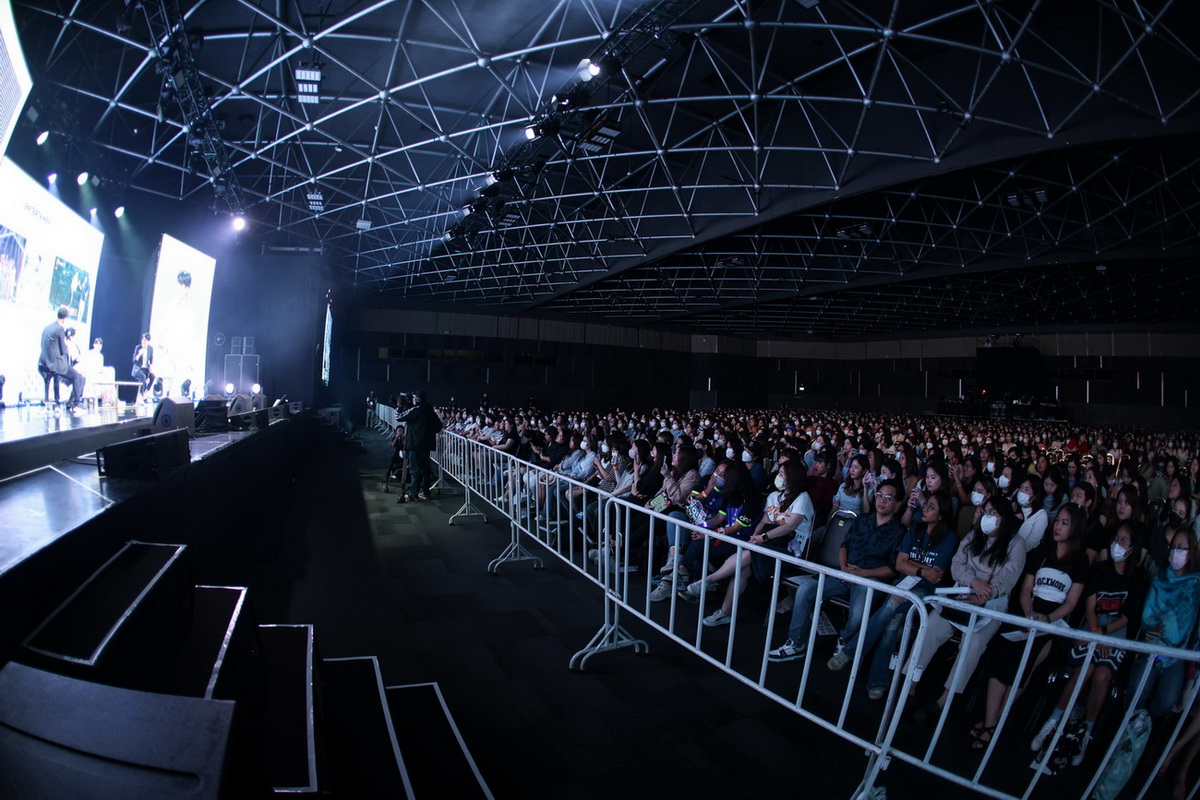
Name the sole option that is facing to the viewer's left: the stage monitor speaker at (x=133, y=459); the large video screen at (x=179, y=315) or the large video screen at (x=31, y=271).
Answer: the stage monitor speaker

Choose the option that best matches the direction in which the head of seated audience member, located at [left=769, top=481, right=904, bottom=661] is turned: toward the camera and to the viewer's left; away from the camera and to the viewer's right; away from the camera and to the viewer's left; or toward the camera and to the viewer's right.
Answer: toward the camera and to the viewer's left

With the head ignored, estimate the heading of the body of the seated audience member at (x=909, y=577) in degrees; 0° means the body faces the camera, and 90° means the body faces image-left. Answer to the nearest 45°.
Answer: approximately 45°

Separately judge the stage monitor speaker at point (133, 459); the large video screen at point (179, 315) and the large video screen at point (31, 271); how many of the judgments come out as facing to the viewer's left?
1

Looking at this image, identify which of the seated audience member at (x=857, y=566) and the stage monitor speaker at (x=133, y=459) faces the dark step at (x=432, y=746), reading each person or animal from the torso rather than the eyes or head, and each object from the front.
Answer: the seated audience member

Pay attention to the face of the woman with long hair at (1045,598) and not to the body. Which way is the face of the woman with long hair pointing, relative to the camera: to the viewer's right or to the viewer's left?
to the viewer's left

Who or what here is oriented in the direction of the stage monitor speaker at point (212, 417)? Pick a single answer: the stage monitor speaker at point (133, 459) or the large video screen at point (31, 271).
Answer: the large video screen

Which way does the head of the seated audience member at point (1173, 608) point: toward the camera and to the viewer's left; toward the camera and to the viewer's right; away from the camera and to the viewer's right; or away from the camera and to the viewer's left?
toward the camera and to the viewer's left

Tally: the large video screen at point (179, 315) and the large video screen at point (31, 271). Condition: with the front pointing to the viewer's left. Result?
0

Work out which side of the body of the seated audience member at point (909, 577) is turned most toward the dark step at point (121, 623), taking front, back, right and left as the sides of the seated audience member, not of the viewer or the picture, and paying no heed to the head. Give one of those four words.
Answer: front

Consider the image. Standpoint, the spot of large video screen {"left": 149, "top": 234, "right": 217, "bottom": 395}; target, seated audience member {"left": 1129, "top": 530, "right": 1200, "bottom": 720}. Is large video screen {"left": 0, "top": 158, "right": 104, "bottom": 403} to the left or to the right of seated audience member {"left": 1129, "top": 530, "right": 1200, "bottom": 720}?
right

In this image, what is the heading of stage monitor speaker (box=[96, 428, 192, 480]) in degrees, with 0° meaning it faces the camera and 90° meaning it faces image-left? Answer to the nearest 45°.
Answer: approximately 90°

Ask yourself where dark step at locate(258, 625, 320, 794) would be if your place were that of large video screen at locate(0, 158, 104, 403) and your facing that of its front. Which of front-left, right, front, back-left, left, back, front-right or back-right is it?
front-right

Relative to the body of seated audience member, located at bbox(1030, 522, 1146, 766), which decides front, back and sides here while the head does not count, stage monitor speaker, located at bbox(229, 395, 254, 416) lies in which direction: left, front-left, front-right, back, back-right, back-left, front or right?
front-right

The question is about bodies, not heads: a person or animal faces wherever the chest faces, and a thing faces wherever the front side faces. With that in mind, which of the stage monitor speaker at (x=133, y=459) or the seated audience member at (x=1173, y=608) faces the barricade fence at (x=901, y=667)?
the seated audience member
